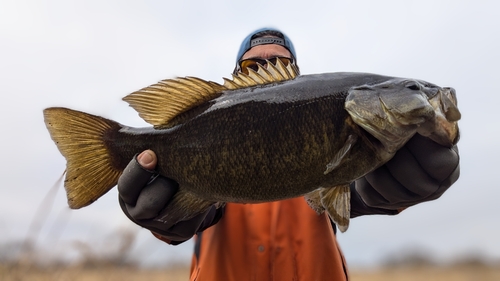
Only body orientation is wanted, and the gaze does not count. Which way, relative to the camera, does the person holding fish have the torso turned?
toward the camera

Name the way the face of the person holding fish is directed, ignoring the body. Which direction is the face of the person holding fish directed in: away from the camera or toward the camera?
toward the camera

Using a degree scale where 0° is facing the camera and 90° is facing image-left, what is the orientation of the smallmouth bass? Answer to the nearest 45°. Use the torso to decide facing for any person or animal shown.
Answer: approximately 270°
